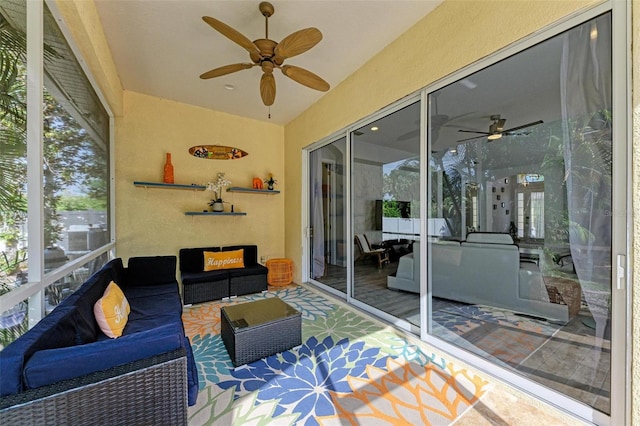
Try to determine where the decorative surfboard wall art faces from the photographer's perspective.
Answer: facing the viewer

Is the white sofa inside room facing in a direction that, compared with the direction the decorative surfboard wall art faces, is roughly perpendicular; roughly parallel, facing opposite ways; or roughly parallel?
roughly perpendicular

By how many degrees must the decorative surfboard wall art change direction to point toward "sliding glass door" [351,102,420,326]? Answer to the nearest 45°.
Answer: approximately 45° to its left

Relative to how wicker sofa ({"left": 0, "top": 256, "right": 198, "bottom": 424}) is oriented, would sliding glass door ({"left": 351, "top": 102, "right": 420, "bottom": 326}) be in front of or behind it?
in front

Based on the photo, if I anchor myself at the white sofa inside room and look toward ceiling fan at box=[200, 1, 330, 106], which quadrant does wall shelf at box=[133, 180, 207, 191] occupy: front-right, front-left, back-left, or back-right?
front-right

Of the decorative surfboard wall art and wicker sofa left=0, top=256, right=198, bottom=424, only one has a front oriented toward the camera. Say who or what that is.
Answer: the decorative surfboard wall art

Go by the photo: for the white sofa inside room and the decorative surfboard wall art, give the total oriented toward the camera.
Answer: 1

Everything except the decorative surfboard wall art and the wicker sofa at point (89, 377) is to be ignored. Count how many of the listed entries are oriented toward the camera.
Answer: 1

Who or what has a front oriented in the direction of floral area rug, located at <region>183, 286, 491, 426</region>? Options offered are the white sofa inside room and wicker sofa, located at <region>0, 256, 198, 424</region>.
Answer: the wicker sofa

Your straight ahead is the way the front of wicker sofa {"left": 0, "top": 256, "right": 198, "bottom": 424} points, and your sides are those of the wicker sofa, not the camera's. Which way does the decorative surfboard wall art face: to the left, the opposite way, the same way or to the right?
to the right

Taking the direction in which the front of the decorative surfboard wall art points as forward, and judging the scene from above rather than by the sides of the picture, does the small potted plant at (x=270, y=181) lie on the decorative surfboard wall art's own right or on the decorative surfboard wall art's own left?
on the decorative surfboard wall art's own left

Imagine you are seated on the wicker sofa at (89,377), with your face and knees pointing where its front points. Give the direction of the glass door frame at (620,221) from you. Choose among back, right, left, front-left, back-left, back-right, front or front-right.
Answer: front-right

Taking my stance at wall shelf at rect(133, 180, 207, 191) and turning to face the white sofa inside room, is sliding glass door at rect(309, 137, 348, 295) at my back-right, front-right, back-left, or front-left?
front-left

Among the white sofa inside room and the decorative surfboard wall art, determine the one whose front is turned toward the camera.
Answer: the decorative surfboard wall art

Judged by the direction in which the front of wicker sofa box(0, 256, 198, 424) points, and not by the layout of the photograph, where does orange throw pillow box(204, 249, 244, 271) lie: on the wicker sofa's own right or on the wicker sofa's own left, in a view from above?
on the wicker sofa's own left

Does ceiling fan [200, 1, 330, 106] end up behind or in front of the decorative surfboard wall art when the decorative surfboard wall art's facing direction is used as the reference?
in front

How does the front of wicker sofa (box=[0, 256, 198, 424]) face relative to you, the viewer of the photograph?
facing to the right of the viewer

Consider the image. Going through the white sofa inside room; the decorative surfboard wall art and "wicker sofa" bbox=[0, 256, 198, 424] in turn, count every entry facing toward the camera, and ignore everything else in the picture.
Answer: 1
